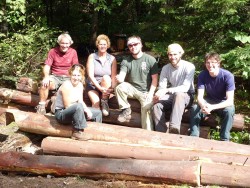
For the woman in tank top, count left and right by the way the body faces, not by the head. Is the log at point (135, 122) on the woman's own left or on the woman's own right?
on the woman's own left

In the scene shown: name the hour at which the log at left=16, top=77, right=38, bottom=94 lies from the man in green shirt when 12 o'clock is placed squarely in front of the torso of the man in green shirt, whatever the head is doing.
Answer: The log is roughly at 4 o'clock from the man in green shirt.

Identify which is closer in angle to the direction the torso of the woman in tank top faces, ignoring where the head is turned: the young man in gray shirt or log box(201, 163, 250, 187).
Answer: the log

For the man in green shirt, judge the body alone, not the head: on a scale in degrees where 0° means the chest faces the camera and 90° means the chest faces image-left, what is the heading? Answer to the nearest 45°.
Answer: approximately 0°

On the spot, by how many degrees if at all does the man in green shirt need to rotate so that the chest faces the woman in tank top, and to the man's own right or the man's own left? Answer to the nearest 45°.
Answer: approximately 45° to the man's own right

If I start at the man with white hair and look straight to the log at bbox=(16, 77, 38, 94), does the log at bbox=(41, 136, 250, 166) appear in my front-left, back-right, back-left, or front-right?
back-left

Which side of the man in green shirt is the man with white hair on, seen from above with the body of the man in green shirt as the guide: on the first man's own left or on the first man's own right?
on the first man's own right

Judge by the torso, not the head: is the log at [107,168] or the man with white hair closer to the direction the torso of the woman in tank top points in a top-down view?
the log
